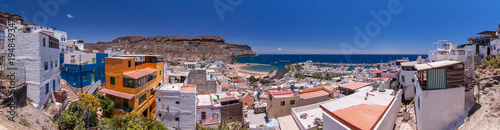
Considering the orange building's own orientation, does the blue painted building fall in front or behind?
behind

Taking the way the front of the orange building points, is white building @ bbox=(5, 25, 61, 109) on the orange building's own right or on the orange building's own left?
on the orange building's own right

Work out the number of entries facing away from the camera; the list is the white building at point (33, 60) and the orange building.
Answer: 0

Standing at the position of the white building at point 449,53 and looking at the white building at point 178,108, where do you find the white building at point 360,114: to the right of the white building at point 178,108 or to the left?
left

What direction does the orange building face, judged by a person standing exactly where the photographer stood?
facing the viewer and to the right of the viewer
